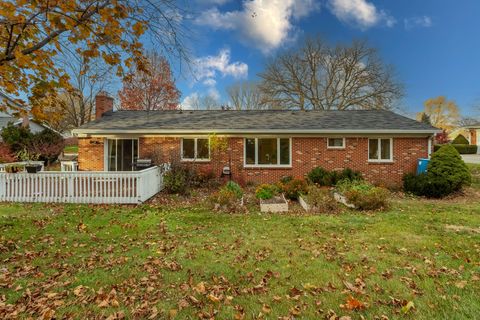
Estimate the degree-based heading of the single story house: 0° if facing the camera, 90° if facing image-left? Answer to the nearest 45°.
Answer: approximately 180°

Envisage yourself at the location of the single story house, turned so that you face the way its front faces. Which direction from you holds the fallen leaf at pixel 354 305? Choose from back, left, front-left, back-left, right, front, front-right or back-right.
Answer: back

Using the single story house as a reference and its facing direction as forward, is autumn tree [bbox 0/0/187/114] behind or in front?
behind

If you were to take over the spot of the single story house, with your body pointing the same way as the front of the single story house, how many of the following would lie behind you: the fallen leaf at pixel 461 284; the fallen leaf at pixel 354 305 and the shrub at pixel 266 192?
3

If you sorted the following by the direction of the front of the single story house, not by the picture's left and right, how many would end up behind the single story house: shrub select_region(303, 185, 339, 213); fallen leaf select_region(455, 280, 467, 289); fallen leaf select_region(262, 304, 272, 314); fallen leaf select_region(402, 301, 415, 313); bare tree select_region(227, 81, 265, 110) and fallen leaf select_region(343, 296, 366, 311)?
5

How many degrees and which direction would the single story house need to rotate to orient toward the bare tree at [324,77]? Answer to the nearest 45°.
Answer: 0° — it already faces it

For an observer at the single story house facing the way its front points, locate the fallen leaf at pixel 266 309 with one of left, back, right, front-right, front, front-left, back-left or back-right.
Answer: back

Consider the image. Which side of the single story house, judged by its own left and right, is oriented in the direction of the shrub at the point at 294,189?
back

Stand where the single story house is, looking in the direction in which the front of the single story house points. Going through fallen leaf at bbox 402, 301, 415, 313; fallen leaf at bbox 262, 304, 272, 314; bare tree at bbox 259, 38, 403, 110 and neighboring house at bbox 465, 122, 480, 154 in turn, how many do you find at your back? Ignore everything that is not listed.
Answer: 2

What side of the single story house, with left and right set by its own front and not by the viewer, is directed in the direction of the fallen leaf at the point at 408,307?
back

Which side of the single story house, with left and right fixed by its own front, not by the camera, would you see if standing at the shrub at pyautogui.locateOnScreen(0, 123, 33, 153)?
left

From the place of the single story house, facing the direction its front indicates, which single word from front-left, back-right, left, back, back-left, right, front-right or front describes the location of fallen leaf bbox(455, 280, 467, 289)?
back

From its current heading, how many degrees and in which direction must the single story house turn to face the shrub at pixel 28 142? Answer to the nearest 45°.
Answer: approximately 90° to its left

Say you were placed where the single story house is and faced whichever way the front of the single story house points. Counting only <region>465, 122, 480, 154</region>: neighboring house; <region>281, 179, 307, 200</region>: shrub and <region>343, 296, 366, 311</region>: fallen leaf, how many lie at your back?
2
